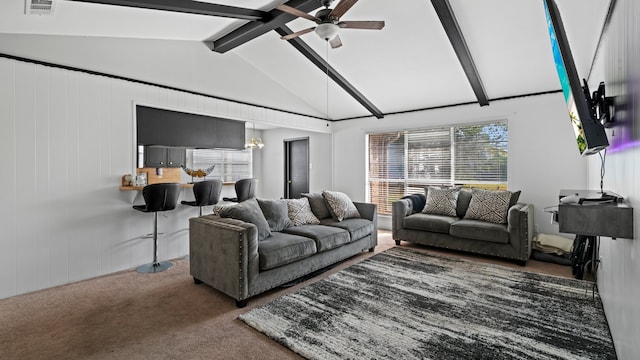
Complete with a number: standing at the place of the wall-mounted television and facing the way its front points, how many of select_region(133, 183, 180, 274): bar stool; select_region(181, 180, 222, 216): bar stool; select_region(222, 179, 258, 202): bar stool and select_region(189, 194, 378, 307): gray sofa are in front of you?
4

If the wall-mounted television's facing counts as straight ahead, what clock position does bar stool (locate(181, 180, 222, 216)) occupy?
The bar stool is roughly at 12 o'clock from the wall-mounted television.

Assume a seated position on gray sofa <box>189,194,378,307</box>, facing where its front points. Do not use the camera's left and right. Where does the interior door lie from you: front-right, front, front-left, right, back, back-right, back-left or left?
back-left

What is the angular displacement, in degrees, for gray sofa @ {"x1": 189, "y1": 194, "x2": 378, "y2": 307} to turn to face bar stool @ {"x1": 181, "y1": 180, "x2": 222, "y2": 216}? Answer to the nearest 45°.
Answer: approximately 180°

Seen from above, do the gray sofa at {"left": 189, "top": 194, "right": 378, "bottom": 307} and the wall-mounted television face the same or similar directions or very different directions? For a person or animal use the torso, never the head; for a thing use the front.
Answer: very different directions

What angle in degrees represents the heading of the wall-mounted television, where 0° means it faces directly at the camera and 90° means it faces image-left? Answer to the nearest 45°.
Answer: approximately 90°

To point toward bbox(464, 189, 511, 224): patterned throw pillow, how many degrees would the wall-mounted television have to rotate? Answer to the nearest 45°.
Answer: approximately 90° to its right

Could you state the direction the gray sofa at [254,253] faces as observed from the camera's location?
facing the viewer and to the right of the viewer

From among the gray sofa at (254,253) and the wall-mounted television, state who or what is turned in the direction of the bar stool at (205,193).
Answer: the wall-mounted television

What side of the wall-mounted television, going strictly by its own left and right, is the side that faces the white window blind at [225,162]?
front

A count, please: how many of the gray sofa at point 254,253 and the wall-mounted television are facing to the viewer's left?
1

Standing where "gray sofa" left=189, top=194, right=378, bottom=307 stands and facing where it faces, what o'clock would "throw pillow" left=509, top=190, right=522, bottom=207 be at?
The throw pillow is roughly at 10 o'clock from the gray sofa.
